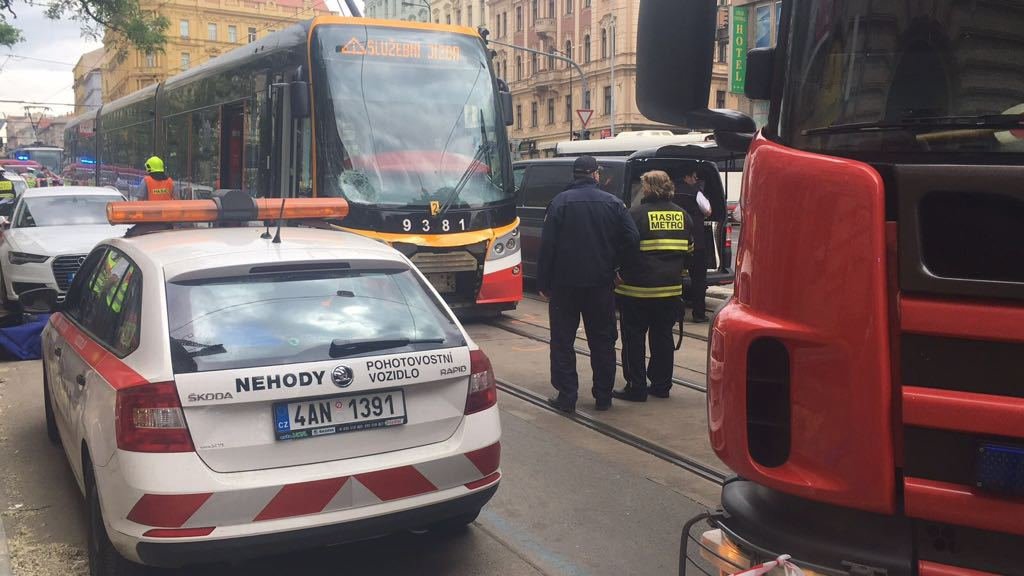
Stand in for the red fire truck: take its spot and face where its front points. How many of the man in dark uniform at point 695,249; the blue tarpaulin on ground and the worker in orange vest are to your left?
0

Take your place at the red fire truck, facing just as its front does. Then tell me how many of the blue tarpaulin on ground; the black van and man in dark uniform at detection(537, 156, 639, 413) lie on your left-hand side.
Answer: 0

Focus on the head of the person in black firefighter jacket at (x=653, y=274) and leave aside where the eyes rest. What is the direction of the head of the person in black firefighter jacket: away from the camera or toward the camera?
away from the camera

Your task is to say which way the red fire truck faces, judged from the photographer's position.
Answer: facing the viewer and to the left of the viewer

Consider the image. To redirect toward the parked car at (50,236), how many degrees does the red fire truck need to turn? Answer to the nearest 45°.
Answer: approximately 90° to its right

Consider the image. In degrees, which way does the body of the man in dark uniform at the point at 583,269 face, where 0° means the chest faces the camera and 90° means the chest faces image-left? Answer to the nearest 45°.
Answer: approximately 180°

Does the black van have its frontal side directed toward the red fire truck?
no

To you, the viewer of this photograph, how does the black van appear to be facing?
facing away from the viewer and to the left of the viewer

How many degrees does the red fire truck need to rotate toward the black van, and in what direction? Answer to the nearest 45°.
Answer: approximately 135° to its right

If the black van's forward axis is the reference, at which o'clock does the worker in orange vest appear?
The worker in orange vest is roughly at 10 o'clock from the black van.

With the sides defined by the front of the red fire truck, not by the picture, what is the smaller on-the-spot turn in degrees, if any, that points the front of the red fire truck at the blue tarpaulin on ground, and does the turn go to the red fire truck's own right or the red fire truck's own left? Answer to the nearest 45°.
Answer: approximately 90° to the red fire truck's own right

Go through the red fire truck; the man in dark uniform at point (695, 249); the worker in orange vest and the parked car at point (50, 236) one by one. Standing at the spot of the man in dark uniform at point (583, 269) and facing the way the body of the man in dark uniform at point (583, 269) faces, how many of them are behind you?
1

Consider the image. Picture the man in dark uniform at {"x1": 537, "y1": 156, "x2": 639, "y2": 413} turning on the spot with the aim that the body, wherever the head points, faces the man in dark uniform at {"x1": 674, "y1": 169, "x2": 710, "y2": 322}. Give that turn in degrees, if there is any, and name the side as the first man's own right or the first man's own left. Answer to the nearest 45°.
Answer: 0° — they already face them

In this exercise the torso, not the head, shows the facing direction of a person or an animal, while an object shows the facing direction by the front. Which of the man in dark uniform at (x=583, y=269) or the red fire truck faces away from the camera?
the man in dark uniform

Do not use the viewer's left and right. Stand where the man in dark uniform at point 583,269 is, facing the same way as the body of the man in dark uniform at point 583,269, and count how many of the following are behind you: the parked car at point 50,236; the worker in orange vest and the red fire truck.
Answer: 1

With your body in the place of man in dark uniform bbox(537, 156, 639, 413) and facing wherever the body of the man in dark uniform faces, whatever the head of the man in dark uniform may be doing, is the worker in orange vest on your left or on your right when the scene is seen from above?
on your left

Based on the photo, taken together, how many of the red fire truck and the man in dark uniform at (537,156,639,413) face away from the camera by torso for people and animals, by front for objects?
1
